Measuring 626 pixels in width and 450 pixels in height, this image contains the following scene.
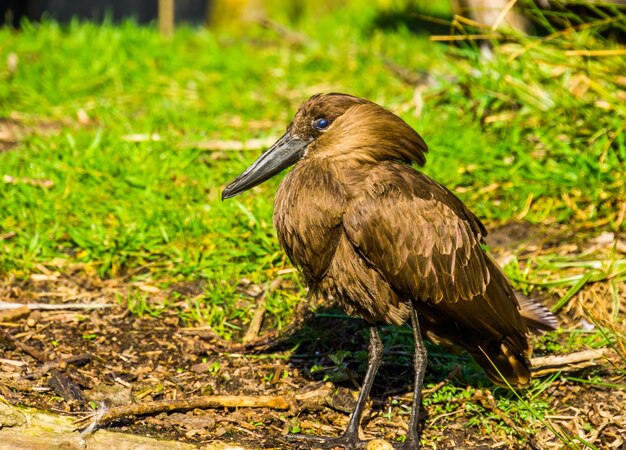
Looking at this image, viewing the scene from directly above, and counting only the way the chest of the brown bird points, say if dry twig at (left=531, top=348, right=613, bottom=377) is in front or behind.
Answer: behind

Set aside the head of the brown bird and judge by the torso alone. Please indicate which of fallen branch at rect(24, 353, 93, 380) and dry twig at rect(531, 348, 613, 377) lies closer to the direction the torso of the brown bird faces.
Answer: the fallen branch

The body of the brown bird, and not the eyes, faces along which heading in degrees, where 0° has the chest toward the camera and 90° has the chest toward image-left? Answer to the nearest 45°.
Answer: approximately 90°
